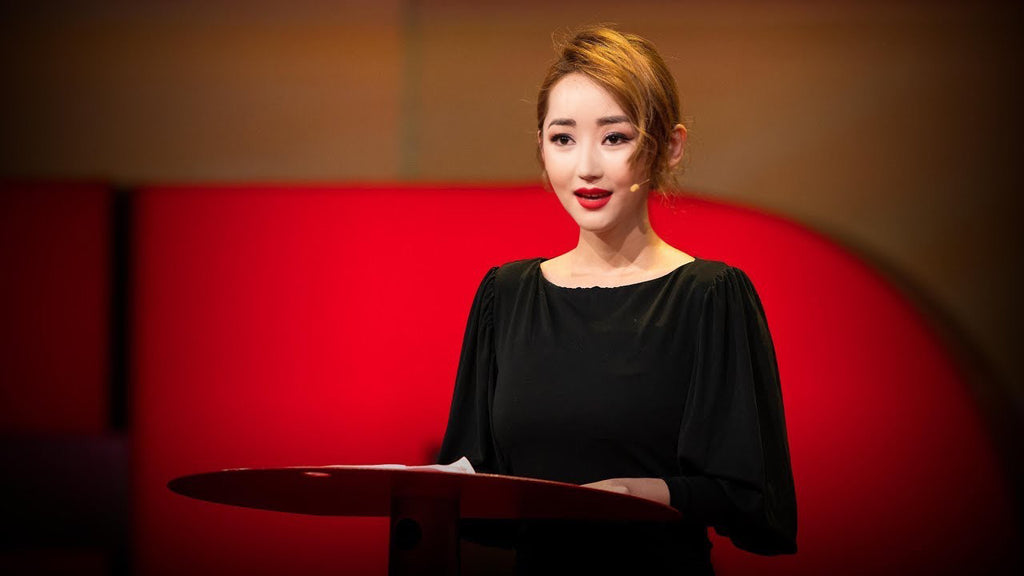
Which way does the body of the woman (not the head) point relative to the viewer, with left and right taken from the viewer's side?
facing the viewer and to the left of the viewer
